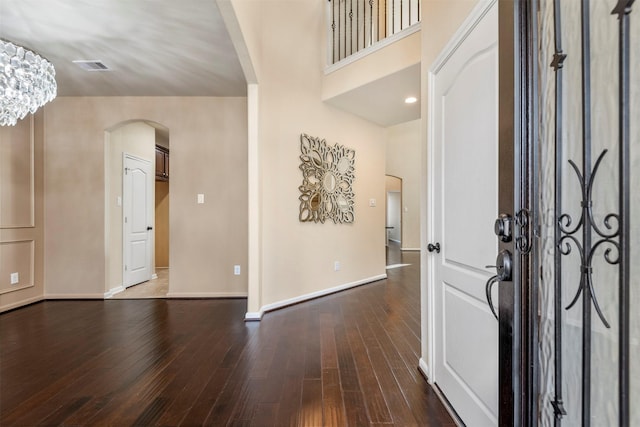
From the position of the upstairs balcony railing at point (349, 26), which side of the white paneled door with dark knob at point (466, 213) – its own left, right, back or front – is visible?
right

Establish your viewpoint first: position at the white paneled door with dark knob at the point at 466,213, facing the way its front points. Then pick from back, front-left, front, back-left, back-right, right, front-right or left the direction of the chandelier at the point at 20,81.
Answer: front-right

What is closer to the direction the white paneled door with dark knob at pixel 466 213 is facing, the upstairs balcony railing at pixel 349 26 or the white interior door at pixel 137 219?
the white interior door

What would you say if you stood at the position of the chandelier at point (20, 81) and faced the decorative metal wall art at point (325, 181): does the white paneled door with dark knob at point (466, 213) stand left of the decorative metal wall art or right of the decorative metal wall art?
right

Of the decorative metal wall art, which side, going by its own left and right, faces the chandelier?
right

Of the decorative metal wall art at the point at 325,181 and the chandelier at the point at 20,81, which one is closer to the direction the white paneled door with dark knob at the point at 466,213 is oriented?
the chandelier

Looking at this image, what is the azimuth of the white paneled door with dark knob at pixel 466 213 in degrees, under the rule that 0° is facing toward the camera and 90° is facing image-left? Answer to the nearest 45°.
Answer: approximately 45°

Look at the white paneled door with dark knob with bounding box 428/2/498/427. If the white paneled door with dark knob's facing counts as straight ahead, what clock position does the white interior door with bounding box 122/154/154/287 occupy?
The white interior door is roughly at 2 o'clock from the white paneled door with dark knob.
